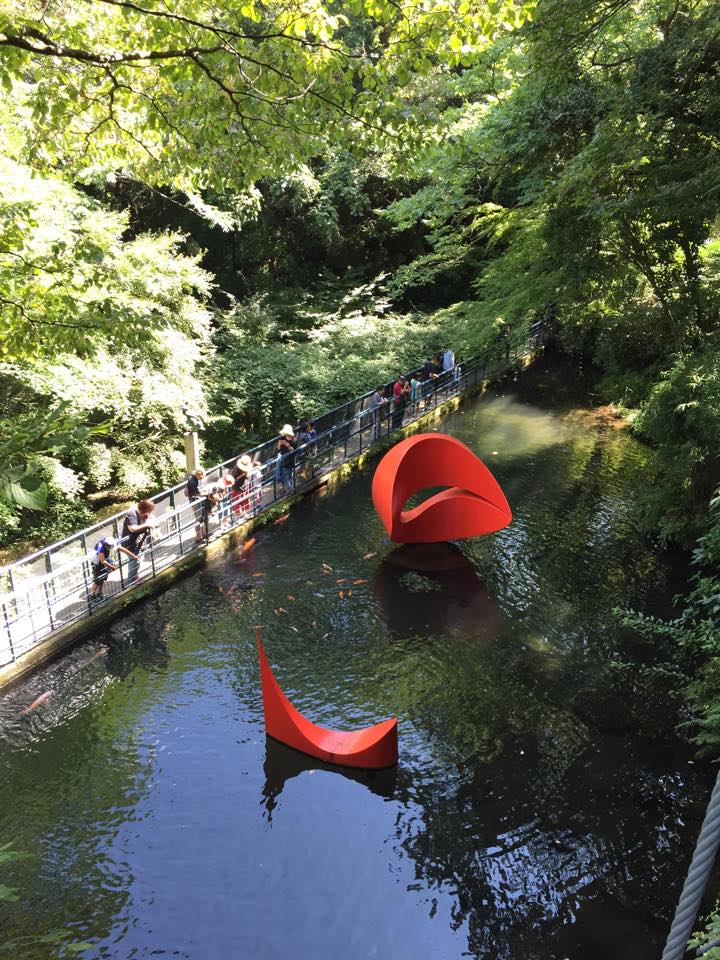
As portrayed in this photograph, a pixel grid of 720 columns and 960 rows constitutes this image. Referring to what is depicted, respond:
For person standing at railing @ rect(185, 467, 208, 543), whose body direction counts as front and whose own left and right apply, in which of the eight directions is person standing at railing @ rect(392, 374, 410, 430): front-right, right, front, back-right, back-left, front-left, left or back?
left

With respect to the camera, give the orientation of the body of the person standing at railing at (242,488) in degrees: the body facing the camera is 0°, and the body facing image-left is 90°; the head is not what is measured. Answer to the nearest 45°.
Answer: approximately 315°

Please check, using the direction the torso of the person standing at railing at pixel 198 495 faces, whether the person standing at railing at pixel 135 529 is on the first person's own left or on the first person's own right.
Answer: on the first person's own right

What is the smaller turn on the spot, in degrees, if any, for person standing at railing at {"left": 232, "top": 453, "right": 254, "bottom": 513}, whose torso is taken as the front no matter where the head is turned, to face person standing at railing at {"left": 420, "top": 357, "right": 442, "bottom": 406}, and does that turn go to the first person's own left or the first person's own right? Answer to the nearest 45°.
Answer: approximately 90° to the first person's own left

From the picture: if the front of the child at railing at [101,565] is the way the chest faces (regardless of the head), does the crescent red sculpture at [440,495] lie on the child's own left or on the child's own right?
on the child's own left

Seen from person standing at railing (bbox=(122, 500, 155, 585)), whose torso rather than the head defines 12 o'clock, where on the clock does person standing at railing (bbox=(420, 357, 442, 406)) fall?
person standing at railing (bbox=(420, 357, 442, 406)) is roughly at 9 o'clock from person standing at railing (bbox=(122, 500, 155, 585)).

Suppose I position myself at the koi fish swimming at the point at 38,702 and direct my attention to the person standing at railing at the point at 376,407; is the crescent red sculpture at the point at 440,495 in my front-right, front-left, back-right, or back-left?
front-right

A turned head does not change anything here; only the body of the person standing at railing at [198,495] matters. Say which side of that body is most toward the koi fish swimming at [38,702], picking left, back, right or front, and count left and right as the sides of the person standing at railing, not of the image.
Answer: right

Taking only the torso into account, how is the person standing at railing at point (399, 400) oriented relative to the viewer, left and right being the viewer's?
facing the viewer and to the right of the viewer

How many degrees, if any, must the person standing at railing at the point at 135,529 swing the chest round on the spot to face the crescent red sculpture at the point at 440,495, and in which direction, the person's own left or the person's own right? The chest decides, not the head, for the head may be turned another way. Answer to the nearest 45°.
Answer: approximately 45° to the person's own left

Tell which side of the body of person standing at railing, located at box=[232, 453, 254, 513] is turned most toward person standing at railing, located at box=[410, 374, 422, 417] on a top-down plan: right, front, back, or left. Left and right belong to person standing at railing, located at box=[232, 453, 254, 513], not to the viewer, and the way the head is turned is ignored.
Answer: left

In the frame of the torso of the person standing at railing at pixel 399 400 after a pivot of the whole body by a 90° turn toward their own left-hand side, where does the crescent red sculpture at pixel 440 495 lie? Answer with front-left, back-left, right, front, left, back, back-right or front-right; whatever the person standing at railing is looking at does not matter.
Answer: back-right

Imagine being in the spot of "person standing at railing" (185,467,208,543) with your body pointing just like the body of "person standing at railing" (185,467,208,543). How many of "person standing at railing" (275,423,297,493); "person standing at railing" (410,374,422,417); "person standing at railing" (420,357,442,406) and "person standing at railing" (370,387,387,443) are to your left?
4
